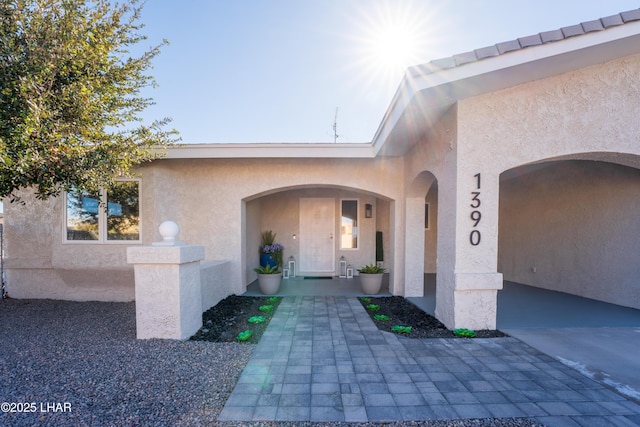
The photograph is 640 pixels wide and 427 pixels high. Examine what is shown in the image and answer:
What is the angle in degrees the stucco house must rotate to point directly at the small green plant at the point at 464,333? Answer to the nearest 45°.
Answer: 0° — it already faces it

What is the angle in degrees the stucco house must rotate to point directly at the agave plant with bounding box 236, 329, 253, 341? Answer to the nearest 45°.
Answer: approximately 45° to its right

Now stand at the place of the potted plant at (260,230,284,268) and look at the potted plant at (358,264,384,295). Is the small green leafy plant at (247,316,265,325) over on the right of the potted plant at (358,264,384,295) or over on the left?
right

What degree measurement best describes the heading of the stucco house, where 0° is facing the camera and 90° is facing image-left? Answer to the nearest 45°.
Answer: approximately 0°
